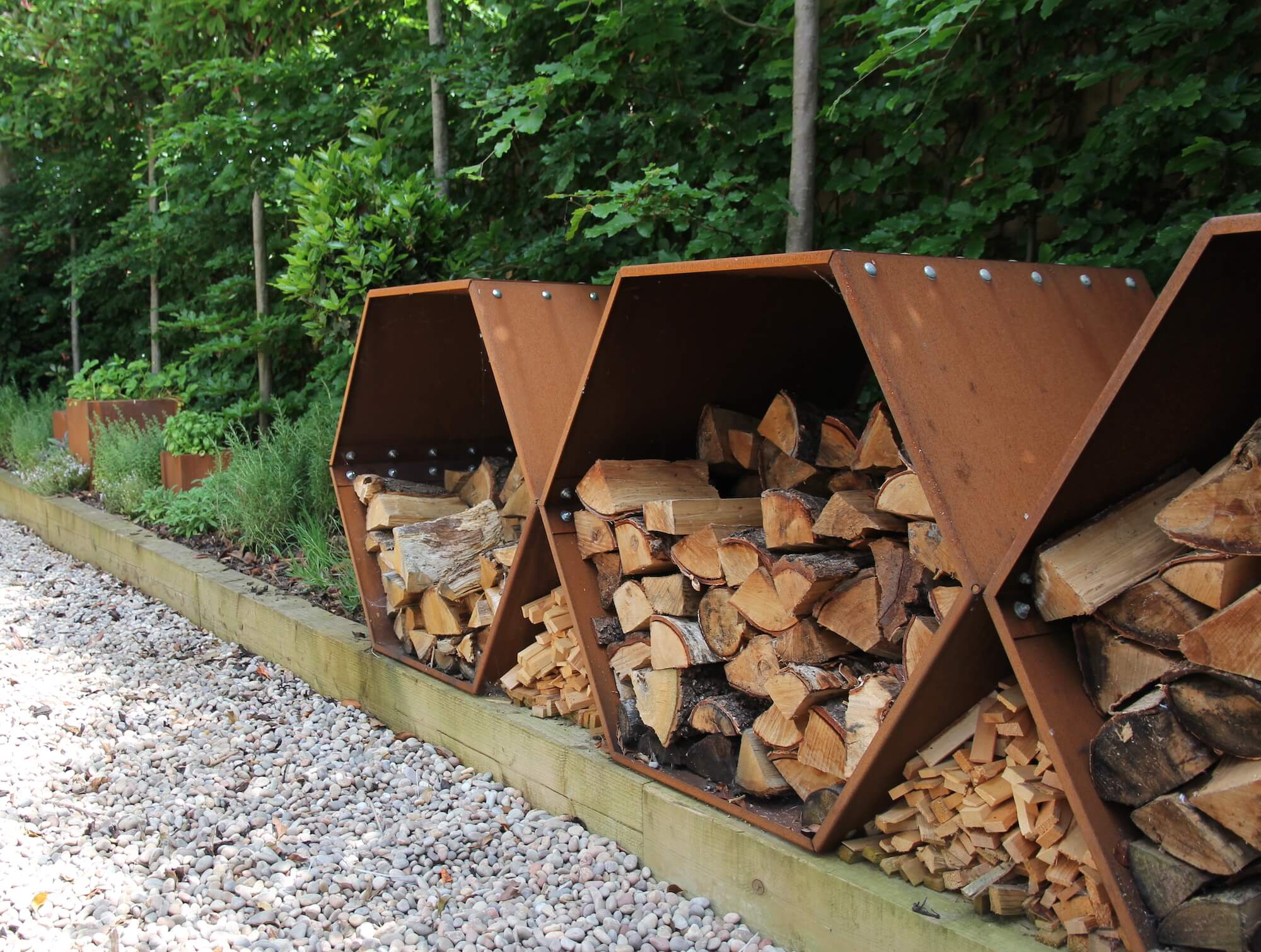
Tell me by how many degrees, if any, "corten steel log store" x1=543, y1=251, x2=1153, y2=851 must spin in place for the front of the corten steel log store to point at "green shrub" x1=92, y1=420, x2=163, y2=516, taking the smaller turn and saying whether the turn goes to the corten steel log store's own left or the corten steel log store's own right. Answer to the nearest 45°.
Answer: approximately 90° to the corten steel log store's own right

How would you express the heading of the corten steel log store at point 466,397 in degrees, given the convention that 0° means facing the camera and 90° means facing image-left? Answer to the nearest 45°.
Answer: approximately 45°

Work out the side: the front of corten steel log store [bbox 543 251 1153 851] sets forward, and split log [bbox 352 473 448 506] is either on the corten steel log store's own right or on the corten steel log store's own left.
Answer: on the corten steel log store's own right

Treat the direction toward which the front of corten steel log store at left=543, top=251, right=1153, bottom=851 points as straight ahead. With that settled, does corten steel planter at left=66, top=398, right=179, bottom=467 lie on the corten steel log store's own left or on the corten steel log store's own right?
on the corten steel log store's own right

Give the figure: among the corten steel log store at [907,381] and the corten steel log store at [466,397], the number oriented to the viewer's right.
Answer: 0

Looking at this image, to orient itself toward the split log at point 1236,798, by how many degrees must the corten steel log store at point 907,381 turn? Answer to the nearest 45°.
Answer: approximately 90° to its left

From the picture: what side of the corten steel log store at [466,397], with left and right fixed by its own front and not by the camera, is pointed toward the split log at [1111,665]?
left

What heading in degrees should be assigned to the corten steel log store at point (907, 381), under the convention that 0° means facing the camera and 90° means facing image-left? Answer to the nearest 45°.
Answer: approximately 45°

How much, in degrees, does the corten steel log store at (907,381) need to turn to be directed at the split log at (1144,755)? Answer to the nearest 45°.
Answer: approximately 90° to its left

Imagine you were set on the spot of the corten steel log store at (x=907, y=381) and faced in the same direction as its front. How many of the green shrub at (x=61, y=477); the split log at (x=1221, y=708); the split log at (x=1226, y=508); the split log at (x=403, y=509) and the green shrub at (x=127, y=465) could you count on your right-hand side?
3

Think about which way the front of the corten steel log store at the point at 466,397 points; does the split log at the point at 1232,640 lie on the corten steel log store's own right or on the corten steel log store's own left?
on the corten steel log store's own left
